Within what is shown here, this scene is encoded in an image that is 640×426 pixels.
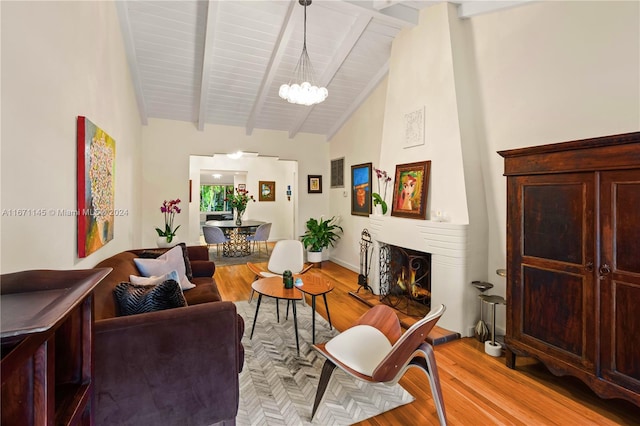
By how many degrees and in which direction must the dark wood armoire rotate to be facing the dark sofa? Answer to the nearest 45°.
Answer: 0° — it already faces it

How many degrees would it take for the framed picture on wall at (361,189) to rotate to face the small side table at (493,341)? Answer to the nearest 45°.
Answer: approximately 90° to its left

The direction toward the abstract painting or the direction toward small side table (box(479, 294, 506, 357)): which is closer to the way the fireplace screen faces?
the abstract painting

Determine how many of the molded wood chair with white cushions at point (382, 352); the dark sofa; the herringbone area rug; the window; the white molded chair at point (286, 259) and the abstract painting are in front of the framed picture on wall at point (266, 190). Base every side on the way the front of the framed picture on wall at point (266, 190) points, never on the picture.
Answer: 5

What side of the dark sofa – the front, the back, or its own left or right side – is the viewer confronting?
right

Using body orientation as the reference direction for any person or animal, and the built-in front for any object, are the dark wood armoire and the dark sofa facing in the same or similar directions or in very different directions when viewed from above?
very different directions

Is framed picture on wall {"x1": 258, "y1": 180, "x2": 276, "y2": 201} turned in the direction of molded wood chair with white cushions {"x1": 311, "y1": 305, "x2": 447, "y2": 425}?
yes

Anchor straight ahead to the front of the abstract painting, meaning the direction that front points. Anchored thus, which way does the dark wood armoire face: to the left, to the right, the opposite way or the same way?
the opposite way

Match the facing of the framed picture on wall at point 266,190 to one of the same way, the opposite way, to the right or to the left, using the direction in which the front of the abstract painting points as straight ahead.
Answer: to the right

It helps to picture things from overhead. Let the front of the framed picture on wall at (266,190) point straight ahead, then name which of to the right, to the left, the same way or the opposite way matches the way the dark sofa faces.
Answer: to the left

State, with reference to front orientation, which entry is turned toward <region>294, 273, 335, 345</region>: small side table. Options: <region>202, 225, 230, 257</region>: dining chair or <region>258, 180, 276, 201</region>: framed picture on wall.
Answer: the framed picture on wall

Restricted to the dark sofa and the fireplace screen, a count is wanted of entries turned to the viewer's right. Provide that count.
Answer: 1

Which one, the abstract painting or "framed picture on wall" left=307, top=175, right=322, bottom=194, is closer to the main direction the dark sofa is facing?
the framed picture on wall

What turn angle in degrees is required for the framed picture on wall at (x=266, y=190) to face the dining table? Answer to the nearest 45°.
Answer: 0° — it already faces it
